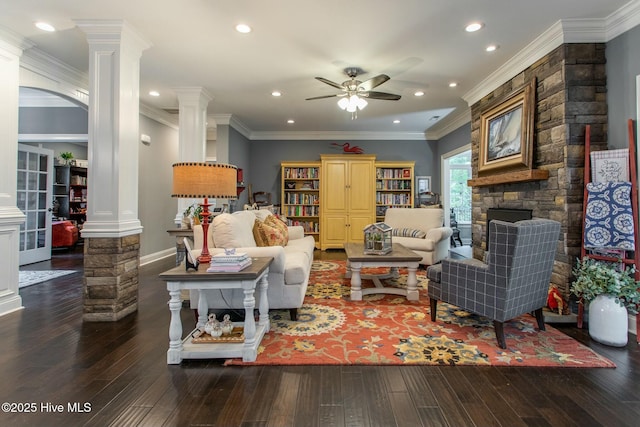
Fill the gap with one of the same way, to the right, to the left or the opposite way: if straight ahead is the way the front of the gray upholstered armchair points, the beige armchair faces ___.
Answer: to the left

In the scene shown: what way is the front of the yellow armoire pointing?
toward the camera

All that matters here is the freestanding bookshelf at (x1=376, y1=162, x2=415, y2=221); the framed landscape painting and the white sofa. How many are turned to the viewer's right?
1

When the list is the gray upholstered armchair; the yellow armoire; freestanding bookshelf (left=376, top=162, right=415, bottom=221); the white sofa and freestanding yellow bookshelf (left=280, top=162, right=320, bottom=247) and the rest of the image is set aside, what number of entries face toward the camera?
3

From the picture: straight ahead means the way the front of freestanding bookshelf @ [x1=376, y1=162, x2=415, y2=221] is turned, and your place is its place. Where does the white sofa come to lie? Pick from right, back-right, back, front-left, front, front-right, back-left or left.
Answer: front

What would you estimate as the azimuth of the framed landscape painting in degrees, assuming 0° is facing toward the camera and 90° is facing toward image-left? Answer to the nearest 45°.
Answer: approximately 45°

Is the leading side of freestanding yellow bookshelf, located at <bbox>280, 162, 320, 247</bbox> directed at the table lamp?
yes

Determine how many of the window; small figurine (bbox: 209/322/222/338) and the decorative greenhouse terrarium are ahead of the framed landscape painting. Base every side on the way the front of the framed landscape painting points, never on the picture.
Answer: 2

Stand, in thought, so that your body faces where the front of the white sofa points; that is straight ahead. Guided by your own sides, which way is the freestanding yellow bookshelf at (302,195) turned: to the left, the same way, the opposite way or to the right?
to the right

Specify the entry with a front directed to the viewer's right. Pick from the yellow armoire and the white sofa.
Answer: the white sofa

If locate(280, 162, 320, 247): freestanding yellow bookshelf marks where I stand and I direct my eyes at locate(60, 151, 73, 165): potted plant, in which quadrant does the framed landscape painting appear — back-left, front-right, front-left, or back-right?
back-left

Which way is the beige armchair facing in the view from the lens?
facing the viewer and to the left of the viewer

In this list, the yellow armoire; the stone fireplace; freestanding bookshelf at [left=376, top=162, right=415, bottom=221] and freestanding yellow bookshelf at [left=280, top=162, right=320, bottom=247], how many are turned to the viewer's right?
0

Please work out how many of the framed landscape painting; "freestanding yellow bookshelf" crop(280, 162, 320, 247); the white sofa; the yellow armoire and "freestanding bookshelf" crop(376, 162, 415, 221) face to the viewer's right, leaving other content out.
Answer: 1

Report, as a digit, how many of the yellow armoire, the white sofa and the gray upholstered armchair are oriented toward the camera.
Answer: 1

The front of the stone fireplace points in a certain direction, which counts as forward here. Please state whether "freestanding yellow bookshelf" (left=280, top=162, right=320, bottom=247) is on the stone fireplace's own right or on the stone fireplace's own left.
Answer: on the stone fireplace's own right
